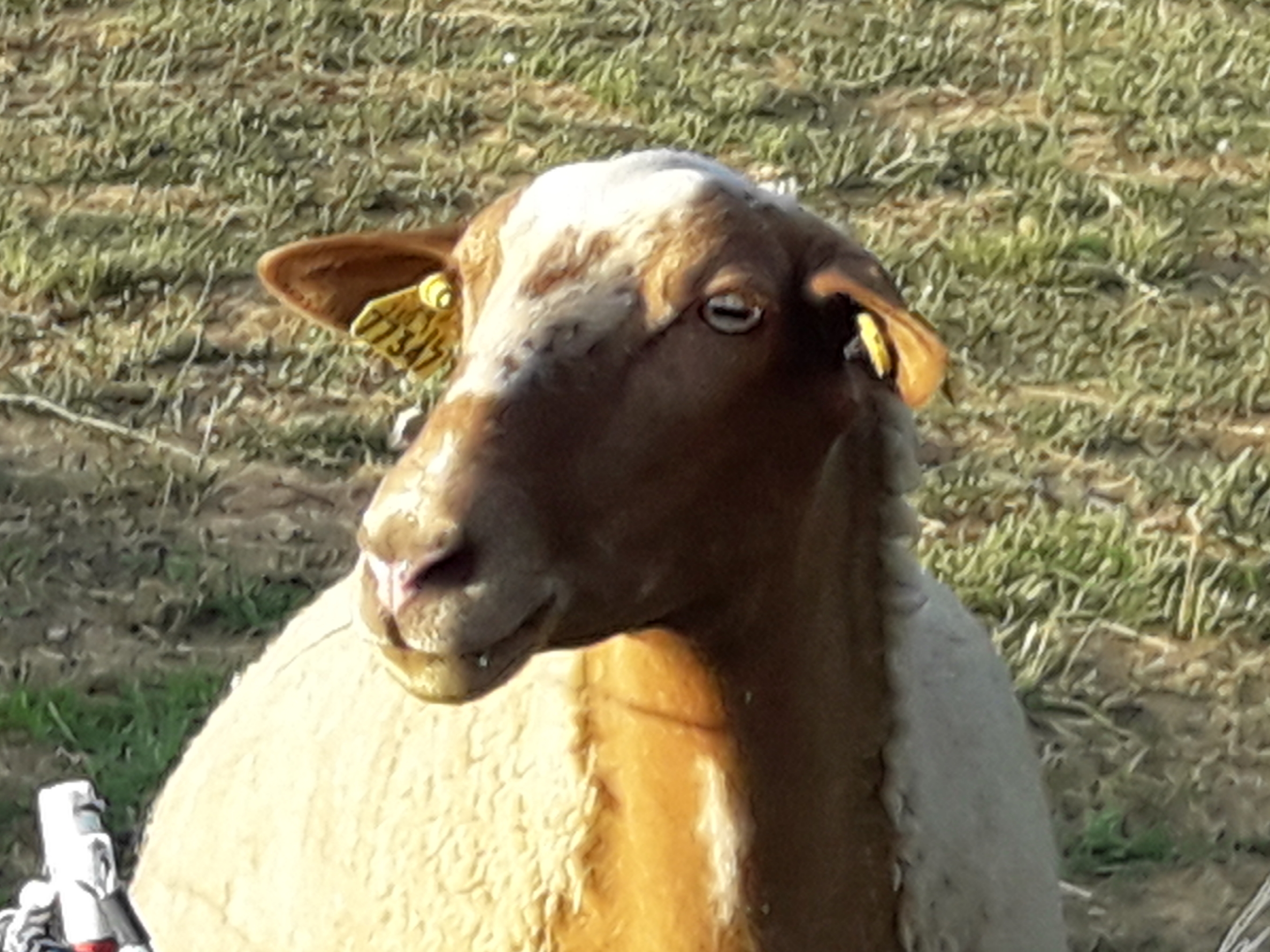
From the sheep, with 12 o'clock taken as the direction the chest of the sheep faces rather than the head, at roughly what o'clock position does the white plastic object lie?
The white plastic object is roughly at 1 o'clock from the sheep.

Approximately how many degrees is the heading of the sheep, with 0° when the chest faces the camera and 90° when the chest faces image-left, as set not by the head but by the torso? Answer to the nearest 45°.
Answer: approximately 0°
